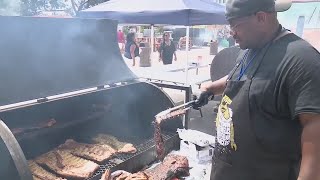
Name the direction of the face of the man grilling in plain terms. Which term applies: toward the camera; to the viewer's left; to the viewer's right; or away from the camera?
to the viewer's left

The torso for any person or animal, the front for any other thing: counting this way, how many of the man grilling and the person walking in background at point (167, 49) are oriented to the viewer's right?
0

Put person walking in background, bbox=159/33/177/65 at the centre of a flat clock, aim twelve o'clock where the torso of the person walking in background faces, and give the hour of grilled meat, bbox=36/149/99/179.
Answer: The grilled meat is roughly at 12 o'clock from the person walking in background.

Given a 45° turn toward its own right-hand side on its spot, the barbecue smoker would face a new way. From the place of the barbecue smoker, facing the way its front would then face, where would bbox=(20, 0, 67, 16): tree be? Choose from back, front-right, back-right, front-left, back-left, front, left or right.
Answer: back

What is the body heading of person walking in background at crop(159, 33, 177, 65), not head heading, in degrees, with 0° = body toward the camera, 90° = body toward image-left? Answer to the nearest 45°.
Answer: approximately 0°

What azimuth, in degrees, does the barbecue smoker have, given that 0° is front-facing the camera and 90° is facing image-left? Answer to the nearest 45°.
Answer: approximately 315°

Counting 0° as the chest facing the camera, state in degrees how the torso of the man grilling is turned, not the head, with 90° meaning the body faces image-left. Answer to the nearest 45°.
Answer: approximately 45°

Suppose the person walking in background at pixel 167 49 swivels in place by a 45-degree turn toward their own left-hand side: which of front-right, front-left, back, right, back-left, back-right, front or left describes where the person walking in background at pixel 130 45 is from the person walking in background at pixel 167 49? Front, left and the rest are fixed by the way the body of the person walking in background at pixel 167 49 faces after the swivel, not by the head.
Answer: back-right

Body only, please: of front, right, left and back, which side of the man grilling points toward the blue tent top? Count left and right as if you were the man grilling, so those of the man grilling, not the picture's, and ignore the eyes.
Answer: right

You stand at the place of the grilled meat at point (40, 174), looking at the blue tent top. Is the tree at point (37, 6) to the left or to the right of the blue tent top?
left

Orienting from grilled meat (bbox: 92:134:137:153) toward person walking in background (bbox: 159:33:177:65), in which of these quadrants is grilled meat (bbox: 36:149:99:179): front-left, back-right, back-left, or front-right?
back-left

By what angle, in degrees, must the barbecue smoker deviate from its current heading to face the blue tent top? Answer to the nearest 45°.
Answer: approximately 90° to its left

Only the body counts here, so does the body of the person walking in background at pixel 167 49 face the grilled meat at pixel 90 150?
yes

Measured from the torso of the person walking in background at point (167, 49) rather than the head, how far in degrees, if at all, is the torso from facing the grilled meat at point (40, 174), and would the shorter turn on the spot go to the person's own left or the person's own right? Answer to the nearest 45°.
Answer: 0° — they already face it
